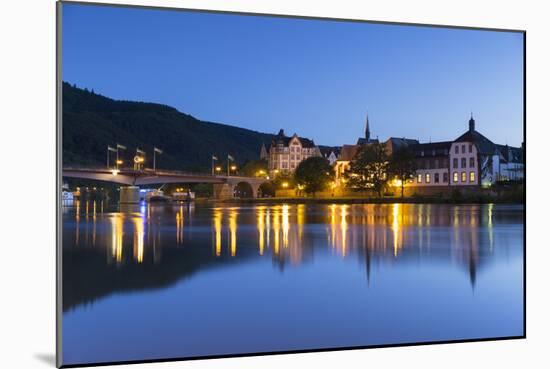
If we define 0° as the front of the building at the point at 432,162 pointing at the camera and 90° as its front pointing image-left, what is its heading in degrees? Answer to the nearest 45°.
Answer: approximately 0°

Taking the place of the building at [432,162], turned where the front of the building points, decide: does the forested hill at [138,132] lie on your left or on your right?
on your right

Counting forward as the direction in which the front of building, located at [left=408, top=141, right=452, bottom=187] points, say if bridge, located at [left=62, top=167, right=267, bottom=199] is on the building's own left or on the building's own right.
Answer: on the building's own right

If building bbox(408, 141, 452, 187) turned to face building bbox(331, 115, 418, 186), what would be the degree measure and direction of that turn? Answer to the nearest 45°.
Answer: approximately 45° to its right
